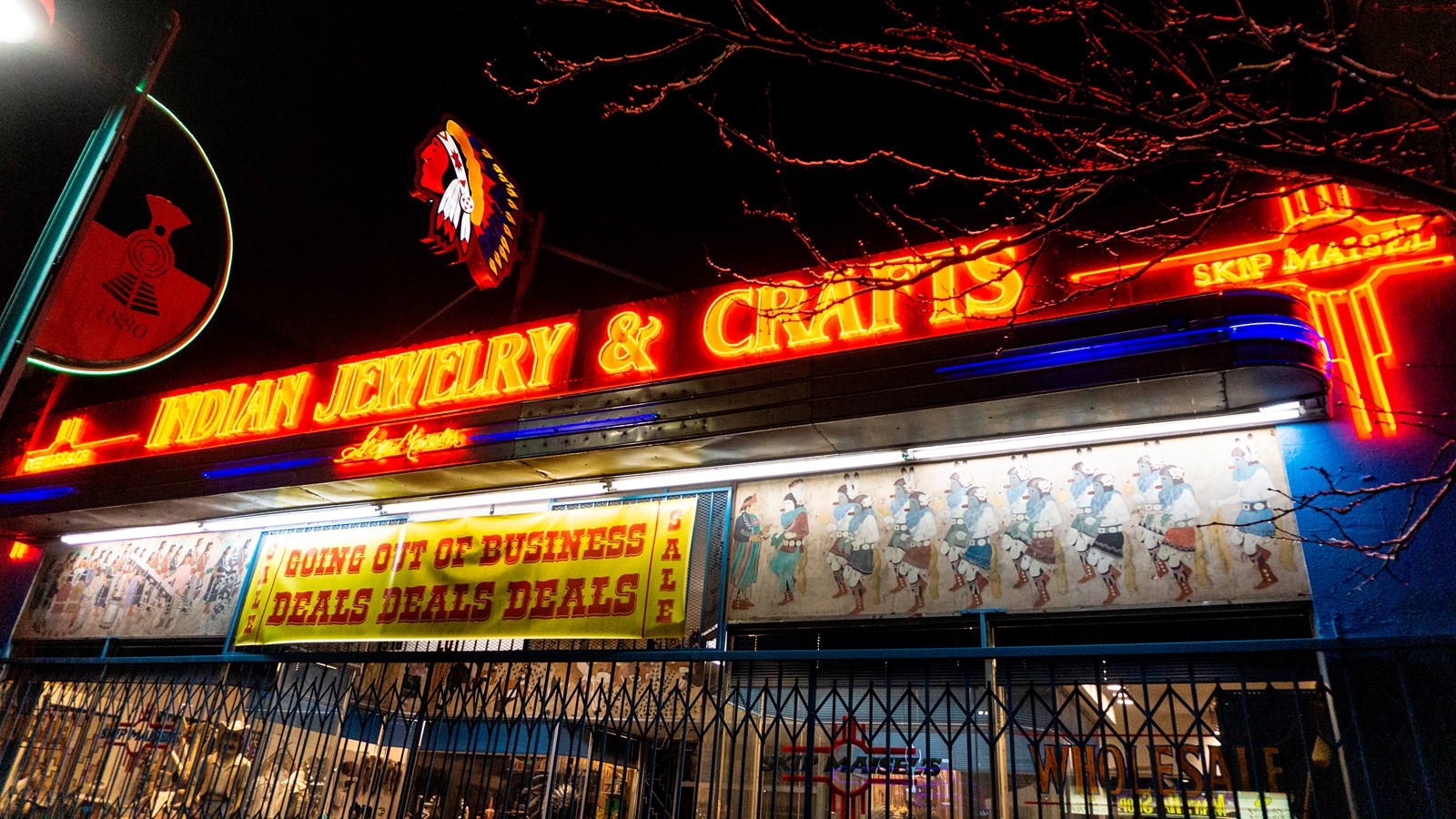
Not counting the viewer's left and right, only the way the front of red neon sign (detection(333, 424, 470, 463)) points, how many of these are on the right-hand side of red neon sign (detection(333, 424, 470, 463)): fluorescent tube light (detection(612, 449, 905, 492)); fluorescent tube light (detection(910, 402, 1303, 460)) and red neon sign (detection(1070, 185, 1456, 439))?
0

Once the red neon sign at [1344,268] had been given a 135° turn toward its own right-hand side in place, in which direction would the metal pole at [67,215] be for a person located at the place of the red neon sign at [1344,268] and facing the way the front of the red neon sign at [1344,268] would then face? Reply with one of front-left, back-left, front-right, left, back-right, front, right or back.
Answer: left

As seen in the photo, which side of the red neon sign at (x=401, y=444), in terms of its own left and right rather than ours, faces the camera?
front

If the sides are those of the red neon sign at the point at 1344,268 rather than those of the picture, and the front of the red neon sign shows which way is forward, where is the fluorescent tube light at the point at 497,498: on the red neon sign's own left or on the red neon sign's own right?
on the red neon sign's own right

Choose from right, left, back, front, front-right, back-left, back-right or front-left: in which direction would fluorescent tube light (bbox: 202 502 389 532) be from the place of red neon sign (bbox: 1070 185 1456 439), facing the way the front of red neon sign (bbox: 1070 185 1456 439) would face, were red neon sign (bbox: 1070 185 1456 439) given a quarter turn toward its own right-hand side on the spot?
front

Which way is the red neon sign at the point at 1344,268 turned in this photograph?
toward the camera

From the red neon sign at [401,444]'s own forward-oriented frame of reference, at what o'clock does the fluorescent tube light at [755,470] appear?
The fluorescent tube light is roughly at 10 o'clock from the red neon sign.

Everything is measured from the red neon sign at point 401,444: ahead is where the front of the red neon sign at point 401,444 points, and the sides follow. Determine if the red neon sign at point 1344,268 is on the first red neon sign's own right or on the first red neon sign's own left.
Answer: on the first red neon sign's own left

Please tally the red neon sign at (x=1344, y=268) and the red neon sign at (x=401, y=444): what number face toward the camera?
2

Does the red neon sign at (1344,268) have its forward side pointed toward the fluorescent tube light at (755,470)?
no

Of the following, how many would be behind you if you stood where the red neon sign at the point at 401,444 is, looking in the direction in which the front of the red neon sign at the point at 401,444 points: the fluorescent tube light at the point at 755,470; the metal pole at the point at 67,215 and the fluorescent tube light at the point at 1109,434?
0

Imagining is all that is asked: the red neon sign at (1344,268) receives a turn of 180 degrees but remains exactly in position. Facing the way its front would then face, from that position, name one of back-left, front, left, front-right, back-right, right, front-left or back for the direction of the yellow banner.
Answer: left
